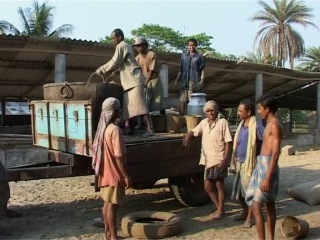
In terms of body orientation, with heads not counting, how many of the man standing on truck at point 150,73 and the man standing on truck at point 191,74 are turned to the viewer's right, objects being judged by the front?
0

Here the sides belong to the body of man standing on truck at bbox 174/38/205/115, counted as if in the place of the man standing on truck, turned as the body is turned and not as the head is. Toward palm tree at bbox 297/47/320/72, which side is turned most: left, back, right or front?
back

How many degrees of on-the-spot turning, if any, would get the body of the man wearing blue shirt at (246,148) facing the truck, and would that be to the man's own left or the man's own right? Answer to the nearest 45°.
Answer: approximately 45° to the man's own right

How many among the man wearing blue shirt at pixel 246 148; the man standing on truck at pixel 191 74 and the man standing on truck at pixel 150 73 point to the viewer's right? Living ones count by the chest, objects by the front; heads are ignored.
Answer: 0

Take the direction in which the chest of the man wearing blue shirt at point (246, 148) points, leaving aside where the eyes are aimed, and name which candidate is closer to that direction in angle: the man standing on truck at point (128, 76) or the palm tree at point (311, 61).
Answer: the man standing on truck

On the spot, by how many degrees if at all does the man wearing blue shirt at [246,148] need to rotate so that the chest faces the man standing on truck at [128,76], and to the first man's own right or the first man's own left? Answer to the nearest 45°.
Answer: approximately 45° to the first man's own right

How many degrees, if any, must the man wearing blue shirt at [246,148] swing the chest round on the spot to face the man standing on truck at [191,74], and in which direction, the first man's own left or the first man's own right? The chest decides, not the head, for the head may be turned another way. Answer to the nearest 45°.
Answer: approximately 90° to the first man's own right

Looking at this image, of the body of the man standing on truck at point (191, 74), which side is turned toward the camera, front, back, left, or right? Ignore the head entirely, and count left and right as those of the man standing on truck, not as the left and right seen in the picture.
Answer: front

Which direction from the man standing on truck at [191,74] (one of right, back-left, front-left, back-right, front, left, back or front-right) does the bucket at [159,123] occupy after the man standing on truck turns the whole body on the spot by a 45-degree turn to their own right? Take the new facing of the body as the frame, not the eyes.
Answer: front

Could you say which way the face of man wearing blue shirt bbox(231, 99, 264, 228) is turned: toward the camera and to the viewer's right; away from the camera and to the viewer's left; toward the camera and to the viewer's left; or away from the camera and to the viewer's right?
toward the camera and to the viewer's left

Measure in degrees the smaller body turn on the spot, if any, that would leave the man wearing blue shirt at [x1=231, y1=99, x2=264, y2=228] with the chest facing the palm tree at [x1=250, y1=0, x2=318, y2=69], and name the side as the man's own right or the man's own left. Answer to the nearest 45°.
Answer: approximately 135° to the man's own right

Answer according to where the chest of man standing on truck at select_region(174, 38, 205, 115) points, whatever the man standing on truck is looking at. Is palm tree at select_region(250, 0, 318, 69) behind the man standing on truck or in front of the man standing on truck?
behind

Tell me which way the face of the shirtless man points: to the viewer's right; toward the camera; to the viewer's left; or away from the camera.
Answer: to the viewer's left

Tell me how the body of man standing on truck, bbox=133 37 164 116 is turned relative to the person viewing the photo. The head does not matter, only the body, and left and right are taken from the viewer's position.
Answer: facing the viewer and to the left of the viewer

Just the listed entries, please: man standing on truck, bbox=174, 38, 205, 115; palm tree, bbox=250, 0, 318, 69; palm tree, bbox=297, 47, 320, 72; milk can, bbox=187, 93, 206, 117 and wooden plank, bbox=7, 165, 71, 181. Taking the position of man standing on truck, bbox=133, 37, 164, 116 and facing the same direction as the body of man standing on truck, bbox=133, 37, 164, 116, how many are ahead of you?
1
